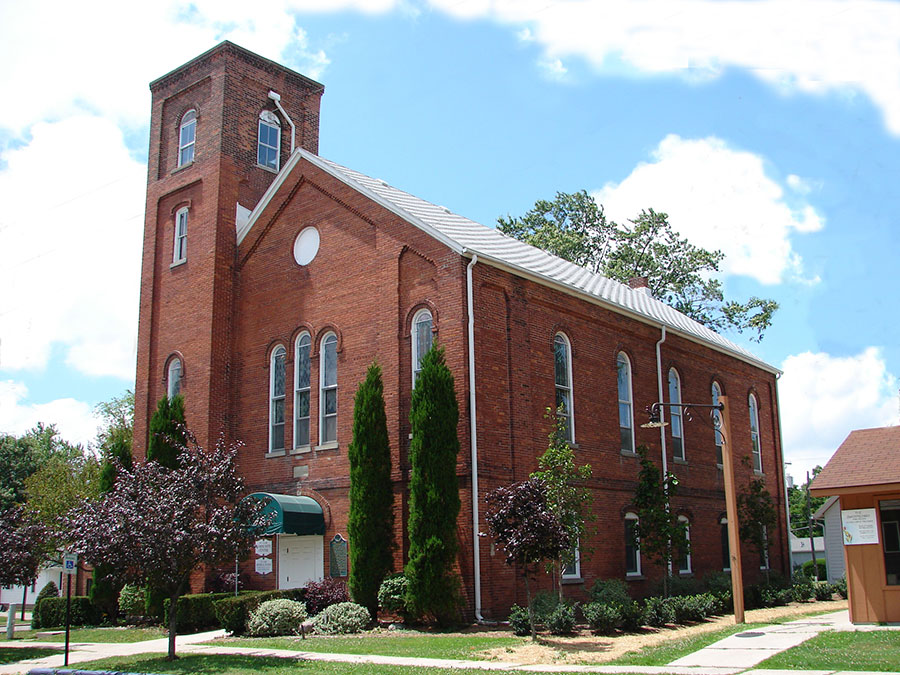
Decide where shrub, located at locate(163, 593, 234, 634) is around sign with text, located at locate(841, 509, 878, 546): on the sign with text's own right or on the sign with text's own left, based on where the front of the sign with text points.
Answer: on the sign with text's own right

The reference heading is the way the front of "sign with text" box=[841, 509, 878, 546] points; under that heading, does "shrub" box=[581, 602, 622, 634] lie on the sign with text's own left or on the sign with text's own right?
on the sign with text's own right

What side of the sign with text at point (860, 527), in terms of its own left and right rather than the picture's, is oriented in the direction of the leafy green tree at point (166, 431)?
right

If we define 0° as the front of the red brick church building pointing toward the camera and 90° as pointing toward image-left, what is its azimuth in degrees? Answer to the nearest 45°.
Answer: approximately 45°

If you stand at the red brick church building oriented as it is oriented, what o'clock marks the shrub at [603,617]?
The shrub is roughly at 9 o'clock from the red brick church building.

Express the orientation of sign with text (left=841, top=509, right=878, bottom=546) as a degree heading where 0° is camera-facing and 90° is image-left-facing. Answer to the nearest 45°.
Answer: approximately 0°

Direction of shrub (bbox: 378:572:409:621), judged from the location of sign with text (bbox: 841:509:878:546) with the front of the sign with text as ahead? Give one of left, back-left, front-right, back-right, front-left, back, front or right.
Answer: right
